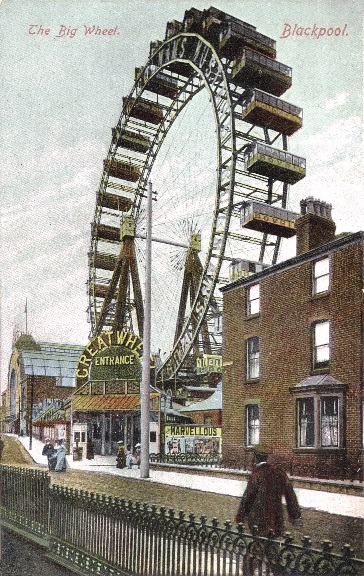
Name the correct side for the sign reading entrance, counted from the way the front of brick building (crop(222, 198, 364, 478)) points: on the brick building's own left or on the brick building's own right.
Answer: on the brick building's own right

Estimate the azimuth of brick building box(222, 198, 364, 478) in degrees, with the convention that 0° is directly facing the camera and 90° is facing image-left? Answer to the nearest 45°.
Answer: approximately 45°

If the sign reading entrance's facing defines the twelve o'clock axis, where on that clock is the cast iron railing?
The cast iron railing is roughly at 12 o'clock from the sign reading entrance.

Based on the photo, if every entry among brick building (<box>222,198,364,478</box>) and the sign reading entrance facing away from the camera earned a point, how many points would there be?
0

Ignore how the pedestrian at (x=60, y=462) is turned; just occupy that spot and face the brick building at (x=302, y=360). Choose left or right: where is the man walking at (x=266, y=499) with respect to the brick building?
right

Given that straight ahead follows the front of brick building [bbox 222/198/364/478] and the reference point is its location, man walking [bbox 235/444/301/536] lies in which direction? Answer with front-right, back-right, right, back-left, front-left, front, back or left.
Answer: front-left

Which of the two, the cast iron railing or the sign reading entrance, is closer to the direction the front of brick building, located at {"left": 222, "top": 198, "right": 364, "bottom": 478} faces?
the cast iron railing

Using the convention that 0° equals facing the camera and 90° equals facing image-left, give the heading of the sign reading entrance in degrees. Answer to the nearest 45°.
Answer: approximately 0°

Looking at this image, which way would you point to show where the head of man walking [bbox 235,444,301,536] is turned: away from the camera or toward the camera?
away from the camera
